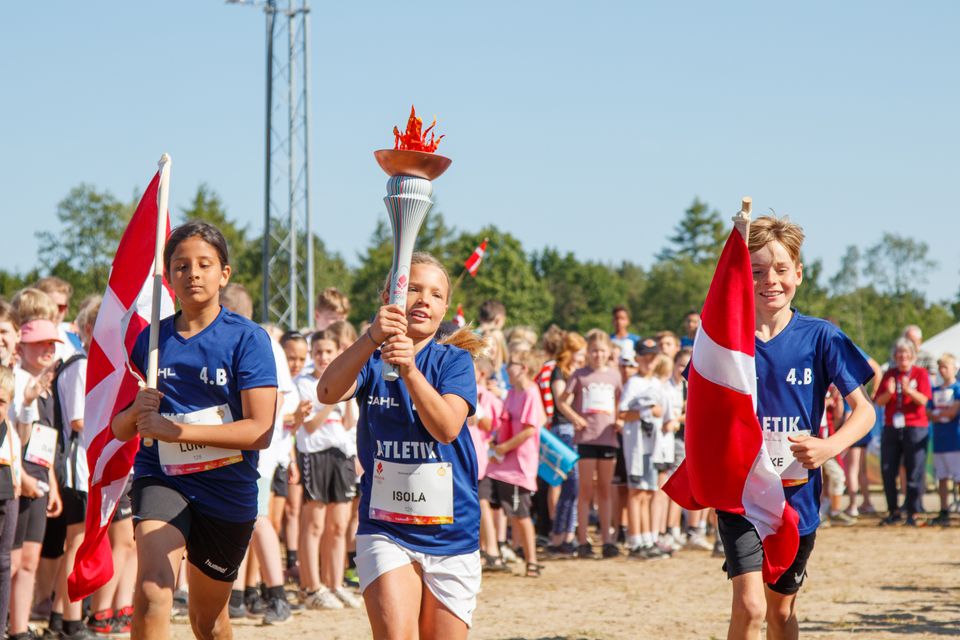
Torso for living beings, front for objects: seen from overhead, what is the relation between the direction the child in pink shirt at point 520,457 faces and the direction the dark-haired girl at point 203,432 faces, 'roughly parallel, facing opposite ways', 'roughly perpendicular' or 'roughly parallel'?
roughly perpendicular

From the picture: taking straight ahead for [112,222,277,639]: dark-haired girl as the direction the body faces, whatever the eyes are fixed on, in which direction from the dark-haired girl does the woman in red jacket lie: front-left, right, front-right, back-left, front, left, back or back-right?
back-left

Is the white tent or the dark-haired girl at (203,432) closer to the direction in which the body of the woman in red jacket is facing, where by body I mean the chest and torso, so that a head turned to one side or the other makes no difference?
the dark-haired girl

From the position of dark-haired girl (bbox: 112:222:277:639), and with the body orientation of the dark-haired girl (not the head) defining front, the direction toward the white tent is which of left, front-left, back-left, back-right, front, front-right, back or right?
back-left

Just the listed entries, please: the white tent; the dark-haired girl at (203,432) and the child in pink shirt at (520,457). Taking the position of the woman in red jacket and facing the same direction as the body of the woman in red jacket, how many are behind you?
1

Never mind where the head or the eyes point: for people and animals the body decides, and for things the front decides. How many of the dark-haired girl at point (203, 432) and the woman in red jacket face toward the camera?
2

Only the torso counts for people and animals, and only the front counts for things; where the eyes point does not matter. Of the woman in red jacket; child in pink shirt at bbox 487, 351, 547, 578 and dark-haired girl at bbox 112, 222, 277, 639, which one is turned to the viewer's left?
the child in pink shirt

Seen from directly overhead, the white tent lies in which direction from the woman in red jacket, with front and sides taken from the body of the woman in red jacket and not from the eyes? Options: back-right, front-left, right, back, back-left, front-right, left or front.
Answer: back

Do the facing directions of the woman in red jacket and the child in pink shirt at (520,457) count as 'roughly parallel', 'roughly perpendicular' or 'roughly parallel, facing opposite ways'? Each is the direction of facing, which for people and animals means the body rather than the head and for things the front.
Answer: roughly perpendicular

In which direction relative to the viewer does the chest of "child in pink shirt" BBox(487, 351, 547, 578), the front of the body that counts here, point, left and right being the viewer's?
facing to the left of the viewer

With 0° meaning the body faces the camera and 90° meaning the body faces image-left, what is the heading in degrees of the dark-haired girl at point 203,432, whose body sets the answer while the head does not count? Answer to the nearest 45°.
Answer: approximately 0°

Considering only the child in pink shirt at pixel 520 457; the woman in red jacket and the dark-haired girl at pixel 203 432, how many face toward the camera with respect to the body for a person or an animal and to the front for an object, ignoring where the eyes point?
2

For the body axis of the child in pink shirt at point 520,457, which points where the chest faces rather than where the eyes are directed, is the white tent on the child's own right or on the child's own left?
on the child's own right

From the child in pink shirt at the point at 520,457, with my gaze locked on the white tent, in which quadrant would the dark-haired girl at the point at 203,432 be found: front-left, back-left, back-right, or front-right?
back-right
